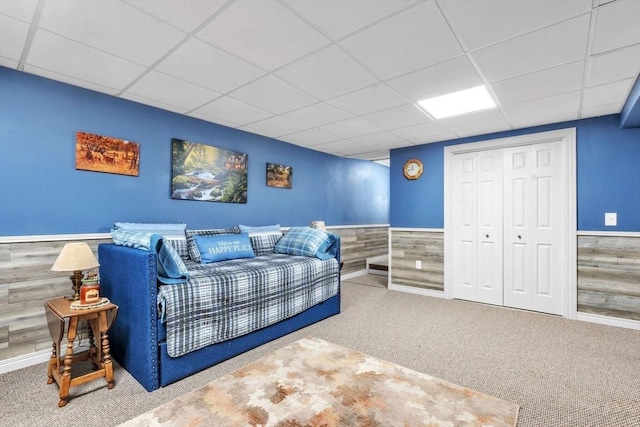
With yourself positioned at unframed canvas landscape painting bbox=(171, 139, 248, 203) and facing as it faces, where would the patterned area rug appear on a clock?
The patterned area rug is roughly at 1 o'clock from the unframed canvas landscape painting.

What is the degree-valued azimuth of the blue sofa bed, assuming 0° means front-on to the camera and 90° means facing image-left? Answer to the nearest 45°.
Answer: approximately 315°

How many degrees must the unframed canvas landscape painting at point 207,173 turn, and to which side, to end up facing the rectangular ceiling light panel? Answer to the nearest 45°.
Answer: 0° — it already faces it

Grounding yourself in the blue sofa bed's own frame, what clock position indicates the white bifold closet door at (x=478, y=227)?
The white bifold closet door is roughly at 10 o'clock from the blue sofa bed.

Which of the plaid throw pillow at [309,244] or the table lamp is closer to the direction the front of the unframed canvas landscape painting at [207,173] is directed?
the plaid throw pillow

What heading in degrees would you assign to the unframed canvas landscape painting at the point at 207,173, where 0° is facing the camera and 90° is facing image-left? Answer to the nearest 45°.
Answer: approximately 315°

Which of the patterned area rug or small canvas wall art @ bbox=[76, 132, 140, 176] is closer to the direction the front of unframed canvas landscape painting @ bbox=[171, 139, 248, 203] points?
the patterned area rug

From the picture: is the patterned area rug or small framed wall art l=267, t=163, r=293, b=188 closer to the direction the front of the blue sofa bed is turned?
the patterned area rug

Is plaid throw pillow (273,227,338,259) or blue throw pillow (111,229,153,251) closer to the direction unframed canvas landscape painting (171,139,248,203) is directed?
the plaid throw pillow

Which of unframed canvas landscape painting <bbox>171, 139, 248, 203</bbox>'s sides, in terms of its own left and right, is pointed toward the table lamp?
right
